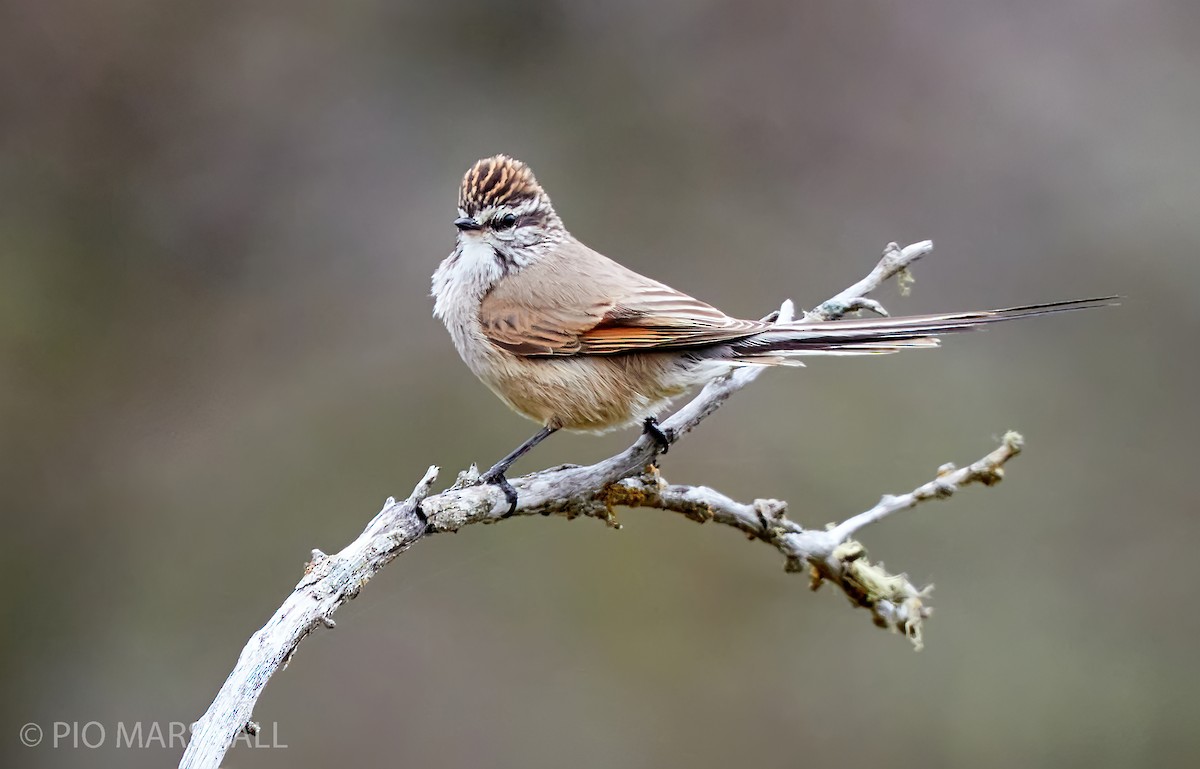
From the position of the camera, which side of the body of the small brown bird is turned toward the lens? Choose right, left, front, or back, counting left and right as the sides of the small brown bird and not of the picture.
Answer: left
